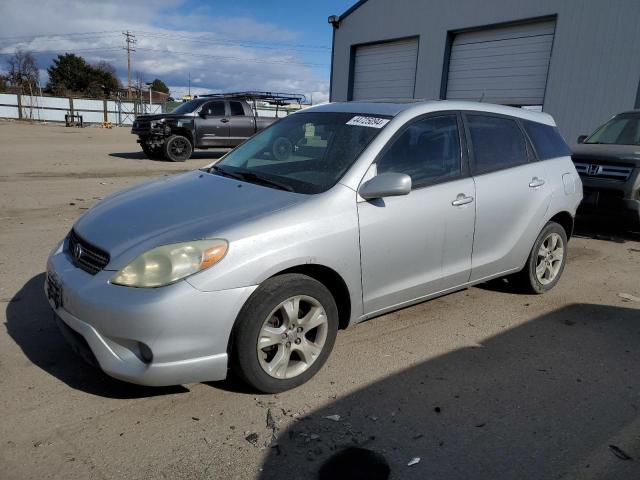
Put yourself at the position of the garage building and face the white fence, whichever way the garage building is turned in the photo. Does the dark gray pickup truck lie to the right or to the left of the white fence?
left

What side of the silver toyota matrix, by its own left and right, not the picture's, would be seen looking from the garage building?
back

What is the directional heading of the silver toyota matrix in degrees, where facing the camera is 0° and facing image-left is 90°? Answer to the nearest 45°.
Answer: approximately 45°

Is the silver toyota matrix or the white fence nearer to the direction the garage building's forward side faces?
the silver toyota matrix

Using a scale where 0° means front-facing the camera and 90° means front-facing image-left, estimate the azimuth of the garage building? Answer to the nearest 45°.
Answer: approximately 45°

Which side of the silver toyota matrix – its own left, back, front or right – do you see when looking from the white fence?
right

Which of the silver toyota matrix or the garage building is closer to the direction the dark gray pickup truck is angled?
the silver toyota matrix

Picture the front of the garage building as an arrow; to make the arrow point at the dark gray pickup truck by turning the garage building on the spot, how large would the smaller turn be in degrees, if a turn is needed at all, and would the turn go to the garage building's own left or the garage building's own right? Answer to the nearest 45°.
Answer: approximately 45° to the garage building's own right
